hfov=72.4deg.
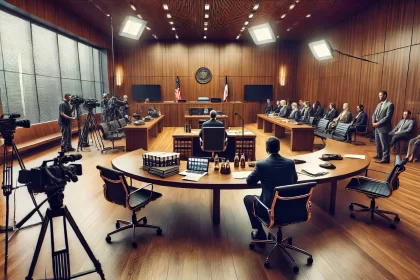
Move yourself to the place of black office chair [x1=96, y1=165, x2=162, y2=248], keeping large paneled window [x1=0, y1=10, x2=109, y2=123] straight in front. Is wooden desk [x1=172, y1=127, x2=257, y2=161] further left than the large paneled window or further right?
right

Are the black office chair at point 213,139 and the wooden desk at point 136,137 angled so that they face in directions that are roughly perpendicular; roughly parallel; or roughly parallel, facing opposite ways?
roughly perpendicular

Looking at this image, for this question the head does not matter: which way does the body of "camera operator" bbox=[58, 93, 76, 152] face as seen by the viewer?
to the viewer's right

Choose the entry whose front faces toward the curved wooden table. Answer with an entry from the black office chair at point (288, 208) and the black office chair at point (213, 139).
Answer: the black office chair at point (288, 208)

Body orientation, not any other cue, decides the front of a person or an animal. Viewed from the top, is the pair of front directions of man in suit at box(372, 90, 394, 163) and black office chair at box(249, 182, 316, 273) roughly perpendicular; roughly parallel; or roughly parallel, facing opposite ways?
roughly perpendicular

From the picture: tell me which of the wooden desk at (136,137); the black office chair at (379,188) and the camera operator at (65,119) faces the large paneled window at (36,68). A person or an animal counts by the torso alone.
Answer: the black office chair

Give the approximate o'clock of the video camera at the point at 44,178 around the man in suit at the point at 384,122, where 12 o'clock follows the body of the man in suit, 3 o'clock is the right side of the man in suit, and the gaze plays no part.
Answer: The video camera is roughly at 11 o'clock from the man in suit.

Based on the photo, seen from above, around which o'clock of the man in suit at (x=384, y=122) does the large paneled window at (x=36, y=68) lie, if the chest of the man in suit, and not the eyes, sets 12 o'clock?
The large paneled window is roughly at 1 o'clock from the man in suit.

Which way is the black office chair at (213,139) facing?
away from the camera

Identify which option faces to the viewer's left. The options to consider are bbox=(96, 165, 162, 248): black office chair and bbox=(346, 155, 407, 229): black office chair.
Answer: bbox=(346, 155, 407, 229): black office chair
